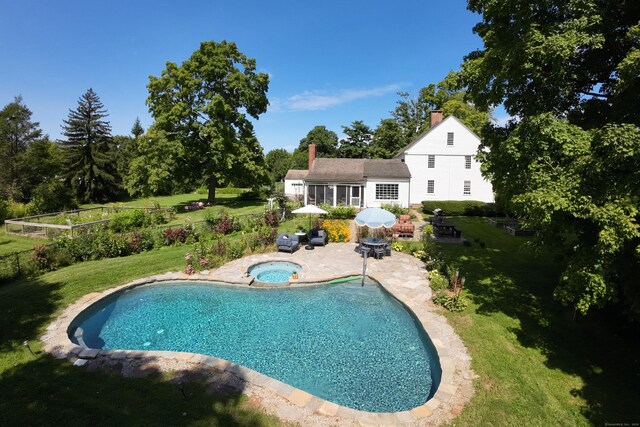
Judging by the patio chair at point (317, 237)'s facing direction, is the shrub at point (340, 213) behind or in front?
behind

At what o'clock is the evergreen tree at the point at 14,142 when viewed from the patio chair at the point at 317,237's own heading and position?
The evergreen tree is roughly at 4 o'clock from the patio chair.

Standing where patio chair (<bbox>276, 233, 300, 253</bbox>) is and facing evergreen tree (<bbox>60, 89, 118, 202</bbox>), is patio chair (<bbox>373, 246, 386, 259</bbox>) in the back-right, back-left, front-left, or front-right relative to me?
back-right

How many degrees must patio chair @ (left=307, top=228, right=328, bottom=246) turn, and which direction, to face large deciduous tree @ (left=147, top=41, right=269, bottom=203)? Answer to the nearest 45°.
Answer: approximately 135° to its right

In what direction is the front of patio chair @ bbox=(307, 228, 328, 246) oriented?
toward the camera

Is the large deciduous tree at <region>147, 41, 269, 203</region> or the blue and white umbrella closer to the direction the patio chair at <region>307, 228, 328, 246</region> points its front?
the blue and white umbrella

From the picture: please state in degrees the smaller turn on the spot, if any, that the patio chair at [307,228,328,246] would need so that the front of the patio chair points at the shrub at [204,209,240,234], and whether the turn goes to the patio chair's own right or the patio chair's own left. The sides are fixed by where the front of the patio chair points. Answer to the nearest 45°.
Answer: approximately 90° to the patio chair's own right

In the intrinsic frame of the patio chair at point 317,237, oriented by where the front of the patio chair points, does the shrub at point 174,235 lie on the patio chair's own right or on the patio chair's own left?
on the patio chair's own right

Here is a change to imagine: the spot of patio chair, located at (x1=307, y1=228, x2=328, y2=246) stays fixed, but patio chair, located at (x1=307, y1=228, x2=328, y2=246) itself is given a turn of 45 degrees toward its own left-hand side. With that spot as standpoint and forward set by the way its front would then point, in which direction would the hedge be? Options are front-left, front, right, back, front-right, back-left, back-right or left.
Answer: left

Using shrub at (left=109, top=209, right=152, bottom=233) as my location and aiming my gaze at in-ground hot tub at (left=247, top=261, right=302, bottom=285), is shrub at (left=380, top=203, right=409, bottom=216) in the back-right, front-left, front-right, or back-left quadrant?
front-left

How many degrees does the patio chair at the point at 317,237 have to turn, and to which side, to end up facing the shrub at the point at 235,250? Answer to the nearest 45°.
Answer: approximately 45° to its right

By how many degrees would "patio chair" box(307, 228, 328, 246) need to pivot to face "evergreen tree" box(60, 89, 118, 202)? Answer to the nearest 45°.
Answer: approximately 135° to its right

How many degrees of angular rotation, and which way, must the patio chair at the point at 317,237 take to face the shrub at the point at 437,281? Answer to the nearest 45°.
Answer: approximately 45° to its left

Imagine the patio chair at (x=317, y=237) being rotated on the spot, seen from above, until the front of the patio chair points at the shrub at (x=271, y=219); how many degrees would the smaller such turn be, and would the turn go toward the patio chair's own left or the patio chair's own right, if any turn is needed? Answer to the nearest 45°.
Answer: approximately 135° to the patio chair's own right

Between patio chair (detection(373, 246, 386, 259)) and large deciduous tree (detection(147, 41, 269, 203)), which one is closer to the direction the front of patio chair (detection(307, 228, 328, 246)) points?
the patio chair
